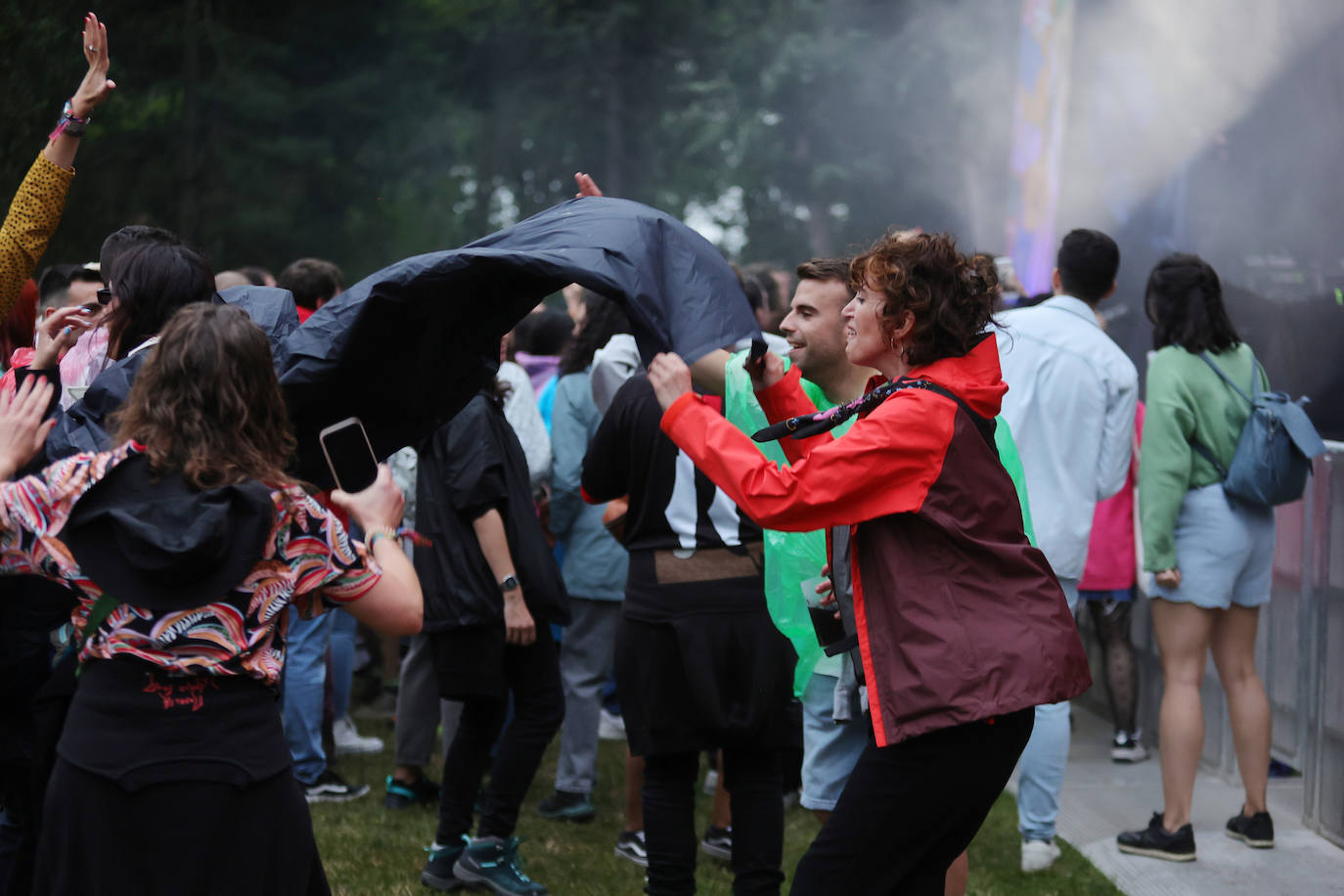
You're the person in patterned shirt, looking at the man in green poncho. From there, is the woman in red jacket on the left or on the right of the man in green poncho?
right

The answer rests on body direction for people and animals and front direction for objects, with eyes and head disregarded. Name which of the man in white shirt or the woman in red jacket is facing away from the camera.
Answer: the man in white shirt

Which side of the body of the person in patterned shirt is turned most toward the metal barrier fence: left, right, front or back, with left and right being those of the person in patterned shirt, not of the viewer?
right

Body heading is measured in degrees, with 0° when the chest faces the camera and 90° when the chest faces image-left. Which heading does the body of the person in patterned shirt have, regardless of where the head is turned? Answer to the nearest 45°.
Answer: approximately 180°

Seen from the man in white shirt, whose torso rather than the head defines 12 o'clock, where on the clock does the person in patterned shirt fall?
The person in patterned shirt is roughly at 7 o'clock from the man in white shirt.

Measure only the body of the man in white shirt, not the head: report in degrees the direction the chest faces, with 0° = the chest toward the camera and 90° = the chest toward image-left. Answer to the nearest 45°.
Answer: approximately 180°

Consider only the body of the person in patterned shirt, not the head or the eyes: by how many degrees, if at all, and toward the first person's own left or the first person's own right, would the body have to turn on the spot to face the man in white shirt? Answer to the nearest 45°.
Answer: approximately 45° to the first person's own right

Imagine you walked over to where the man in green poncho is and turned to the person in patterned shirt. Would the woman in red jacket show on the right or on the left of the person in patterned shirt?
left

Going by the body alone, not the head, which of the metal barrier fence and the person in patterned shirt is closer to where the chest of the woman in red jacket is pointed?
the person in patterned shirt

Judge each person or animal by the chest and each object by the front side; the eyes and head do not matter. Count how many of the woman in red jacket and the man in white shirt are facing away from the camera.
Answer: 1

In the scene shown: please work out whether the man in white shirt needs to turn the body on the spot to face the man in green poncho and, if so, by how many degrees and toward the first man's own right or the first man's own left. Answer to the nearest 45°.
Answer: approximately 135° to the first man's own left

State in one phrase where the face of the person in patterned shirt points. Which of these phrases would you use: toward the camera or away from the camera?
away from the camera

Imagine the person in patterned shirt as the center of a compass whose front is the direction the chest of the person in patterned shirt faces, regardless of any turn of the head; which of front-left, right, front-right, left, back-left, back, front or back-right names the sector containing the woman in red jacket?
right

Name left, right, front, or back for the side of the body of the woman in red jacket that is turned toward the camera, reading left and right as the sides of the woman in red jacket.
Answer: left
